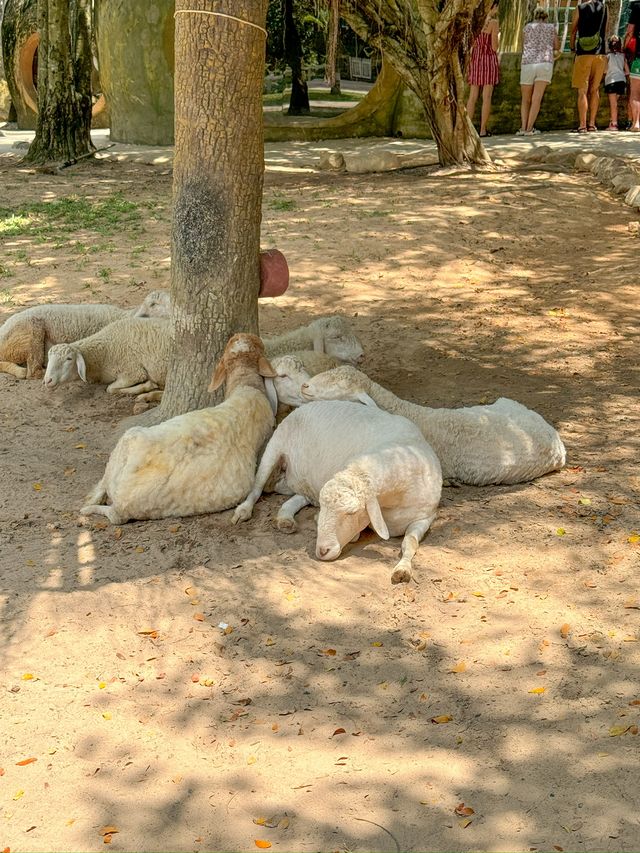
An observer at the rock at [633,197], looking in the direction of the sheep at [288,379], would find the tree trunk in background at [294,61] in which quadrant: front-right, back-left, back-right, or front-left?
back-right

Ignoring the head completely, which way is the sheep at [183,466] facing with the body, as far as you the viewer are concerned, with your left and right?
facing away from the viewer and to the right of the viewer

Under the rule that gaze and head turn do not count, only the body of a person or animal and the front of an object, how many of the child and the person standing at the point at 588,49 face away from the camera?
2

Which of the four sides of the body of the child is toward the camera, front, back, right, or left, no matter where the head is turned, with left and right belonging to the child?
back

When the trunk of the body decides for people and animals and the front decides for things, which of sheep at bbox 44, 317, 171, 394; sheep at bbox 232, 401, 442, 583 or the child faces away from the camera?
the child

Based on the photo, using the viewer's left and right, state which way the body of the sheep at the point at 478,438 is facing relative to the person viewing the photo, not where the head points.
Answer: facing to the left of the viewer

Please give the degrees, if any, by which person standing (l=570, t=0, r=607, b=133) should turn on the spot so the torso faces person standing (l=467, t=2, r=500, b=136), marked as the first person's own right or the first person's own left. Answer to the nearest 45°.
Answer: approximately 90° to the first person's own left

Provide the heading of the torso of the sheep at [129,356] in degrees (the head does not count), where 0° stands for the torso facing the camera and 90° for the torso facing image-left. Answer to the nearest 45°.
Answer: approximately 90°

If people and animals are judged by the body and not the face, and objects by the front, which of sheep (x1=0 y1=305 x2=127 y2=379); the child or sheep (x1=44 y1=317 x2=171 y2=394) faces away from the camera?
the child

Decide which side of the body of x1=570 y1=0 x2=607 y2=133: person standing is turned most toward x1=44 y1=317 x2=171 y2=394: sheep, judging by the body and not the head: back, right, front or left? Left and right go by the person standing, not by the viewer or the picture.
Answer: back

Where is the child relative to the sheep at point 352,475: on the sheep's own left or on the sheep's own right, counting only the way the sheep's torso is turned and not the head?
on the sheep's own left

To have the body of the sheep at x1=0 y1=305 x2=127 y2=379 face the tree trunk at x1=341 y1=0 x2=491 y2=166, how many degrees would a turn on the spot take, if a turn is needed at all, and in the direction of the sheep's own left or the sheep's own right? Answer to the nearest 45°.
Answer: approximately 45° to the sheep's own left

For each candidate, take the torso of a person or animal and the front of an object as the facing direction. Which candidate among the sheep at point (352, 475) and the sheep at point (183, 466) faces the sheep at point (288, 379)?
the sheep at point (183, 466)

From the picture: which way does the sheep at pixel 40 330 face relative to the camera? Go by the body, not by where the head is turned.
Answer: to the viewer's right

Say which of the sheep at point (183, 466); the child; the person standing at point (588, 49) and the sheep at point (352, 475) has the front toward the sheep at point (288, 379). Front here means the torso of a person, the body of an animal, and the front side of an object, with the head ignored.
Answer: the sheep at point (183, 466)

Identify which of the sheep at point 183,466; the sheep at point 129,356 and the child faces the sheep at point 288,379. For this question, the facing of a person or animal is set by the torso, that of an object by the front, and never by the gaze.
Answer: the sheep at point 183,466
